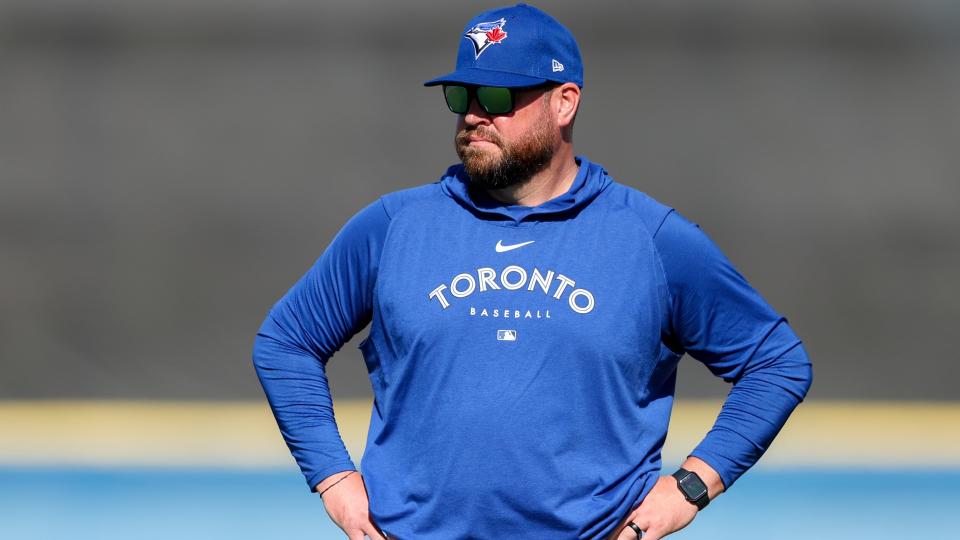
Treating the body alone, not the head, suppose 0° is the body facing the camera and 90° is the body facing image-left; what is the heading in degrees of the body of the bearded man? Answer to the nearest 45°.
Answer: approximately 0°
